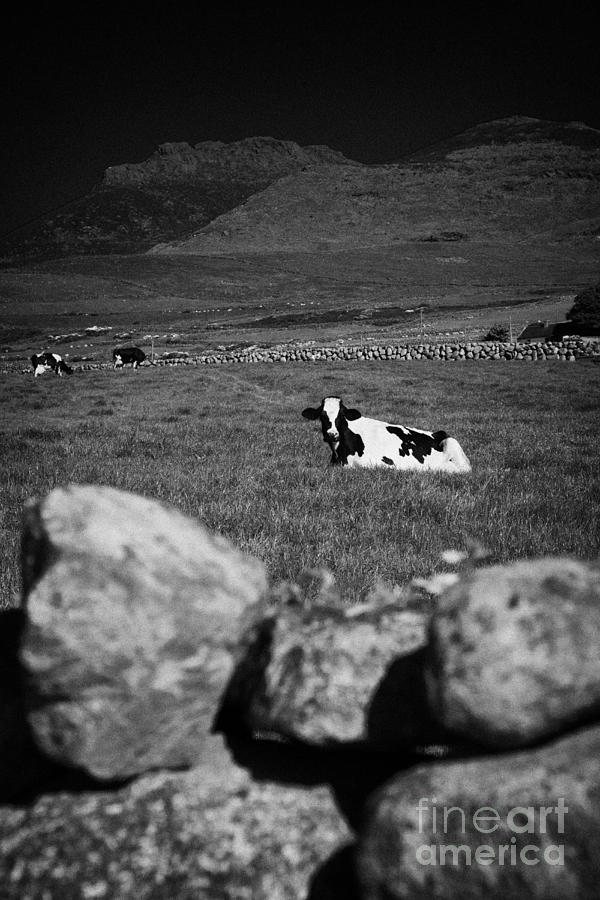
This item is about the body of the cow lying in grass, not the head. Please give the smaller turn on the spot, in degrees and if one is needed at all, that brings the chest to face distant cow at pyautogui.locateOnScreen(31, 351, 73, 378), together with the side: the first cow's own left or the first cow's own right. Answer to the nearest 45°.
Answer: approximately 45° to the first cow's own right

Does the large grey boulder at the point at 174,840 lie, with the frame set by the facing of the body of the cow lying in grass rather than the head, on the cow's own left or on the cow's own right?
on the cow's own left

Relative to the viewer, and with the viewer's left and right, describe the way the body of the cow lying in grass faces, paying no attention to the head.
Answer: facing to the left of the viewer

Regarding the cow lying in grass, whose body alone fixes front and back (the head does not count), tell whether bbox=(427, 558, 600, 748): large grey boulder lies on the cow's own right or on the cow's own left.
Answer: on the cow's own left

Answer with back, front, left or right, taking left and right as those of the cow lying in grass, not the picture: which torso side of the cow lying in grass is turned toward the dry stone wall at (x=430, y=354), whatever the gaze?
right

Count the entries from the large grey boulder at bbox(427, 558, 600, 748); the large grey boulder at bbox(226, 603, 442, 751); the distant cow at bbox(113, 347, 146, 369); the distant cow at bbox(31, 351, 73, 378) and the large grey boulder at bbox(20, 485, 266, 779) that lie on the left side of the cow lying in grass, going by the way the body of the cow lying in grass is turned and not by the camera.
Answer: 3

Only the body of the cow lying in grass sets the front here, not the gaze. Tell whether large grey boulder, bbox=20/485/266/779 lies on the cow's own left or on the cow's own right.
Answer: on the cow's own left

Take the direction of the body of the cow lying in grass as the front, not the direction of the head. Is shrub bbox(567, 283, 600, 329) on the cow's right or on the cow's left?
on the cow's right
